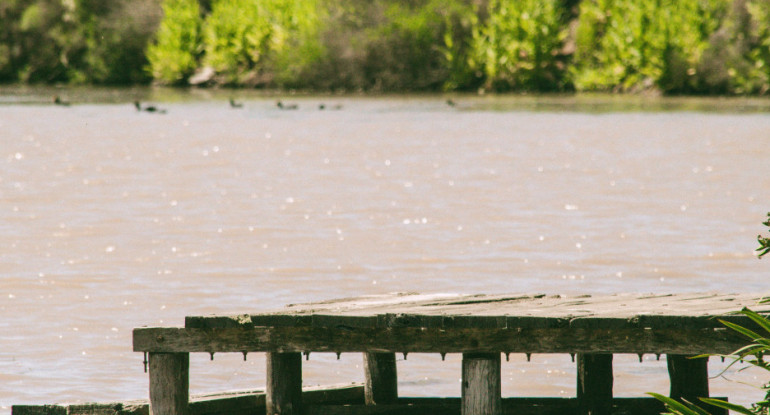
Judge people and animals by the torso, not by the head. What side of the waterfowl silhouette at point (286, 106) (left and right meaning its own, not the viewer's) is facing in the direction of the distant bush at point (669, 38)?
back

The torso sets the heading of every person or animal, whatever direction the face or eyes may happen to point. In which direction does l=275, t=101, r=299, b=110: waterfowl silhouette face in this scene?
to the viewer's left

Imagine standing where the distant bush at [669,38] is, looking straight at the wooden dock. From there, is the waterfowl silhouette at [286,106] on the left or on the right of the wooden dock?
right

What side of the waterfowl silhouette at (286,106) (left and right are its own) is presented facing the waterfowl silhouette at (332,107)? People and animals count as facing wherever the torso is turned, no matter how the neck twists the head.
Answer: back
